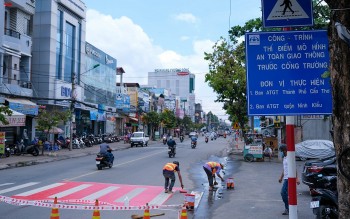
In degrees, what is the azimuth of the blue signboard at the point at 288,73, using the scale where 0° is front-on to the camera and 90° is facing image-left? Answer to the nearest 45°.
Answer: approximately 0°

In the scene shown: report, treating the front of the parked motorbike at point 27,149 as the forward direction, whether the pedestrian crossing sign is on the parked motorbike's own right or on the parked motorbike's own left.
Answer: on the parked motorbike's own left

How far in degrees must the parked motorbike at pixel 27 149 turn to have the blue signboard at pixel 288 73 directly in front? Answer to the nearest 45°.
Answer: approximately 90° to its left

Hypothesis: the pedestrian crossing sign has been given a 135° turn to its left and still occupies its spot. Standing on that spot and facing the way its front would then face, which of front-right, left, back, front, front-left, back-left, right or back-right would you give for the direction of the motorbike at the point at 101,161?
left

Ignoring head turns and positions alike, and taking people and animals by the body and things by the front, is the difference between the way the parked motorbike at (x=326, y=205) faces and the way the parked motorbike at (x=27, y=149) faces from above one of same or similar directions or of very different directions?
very different directions

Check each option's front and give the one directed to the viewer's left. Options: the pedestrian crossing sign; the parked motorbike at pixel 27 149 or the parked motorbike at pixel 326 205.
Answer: the parked motorbike at pixel 27 149

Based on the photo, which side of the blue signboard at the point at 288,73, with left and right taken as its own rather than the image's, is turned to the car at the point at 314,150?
back

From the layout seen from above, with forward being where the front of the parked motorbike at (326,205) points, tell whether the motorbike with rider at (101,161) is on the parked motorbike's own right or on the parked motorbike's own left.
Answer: on the parked motorbike's own left

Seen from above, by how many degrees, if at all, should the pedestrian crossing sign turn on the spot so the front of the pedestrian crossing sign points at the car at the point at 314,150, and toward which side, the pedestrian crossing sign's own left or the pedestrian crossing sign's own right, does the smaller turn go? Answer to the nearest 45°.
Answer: approximately 180°

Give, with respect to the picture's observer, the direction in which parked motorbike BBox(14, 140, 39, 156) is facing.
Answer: facing to the left of the viewer

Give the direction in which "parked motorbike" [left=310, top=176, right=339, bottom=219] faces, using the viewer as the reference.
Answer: facing away from the viewer and to the right of the viewer

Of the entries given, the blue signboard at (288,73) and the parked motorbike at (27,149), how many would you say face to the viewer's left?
1
